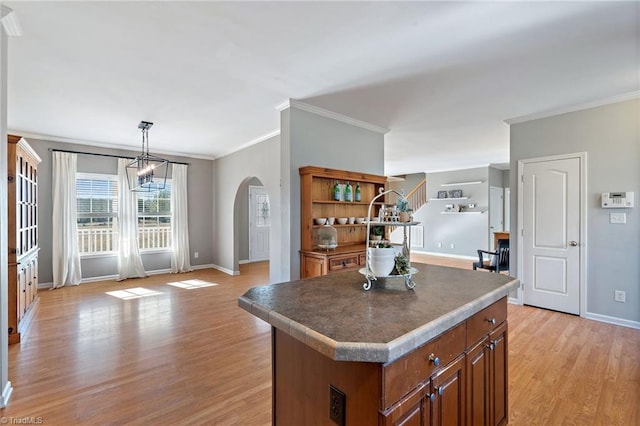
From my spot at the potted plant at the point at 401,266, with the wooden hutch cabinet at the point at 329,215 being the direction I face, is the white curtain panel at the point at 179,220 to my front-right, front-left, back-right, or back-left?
front-left

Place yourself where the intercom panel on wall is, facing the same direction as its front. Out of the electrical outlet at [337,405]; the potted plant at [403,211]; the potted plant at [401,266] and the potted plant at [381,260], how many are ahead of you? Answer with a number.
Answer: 4

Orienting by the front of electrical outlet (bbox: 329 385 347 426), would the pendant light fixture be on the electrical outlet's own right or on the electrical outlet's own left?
on the electrical outlet's own right

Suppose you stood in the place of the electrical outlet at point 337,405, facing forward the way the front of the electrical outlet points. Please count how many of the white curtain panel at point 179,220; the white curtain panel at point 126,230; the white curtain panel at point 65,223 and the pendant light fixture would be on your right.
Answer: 4

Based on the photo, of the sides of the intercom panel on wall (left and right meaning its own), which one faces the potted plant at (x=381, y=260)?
front

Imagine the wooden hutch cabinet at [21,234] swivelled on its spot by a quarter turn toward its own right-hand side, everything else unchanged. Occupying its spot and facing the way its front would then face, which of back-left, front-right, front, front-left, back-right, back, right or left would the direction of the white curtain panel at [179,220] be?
back-left

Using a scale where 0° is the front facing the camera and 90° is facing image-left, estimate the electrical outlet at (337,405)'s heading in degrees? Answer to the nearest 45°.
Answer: approximately 45°

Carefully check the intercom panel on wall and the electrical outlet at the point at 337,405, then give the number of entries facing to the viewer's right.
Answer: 0

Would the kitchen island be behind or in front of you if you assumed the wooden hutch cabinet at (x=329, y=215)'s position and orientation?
in front

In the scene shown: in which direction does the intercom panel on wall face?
toward the camera

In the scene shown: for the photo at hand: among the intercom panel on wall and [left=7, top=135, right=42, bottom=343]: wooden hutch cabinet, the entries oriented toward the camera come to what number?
1

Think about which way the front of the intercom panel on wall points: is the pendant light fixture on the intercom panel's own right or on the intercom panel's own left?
on the intercom panel's own right

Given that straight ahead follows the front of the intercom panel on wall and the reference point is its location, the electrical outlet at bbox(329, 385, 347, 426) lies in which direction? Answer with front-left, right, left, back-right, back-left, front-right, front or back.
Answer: front

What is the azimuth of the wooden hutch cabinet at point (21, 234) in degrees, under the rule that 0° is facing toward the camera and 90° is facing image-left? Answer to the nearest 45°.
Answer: approximately 270°

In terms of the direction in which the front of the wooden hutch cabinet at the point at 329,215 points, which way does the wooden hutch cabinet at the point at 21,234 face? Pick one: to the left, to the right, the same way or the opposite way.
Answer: to the left

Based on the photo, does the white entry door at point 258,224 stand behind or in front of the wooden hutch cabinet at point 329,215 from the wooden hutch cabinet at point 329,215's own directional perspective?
behind
